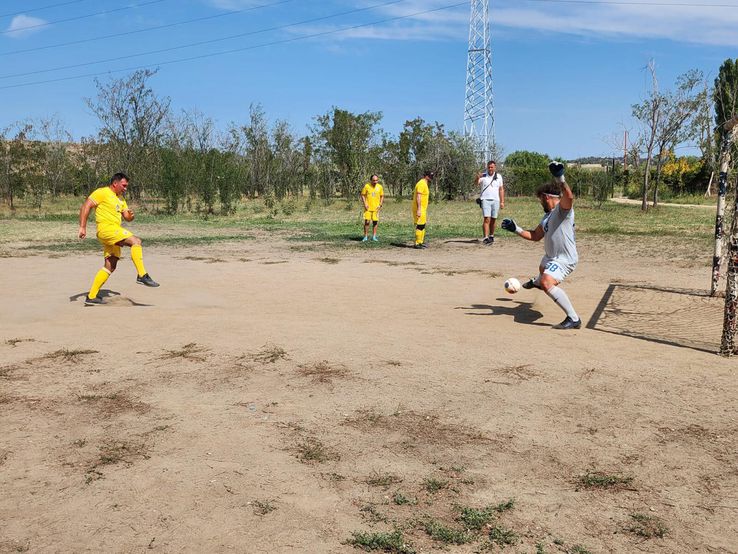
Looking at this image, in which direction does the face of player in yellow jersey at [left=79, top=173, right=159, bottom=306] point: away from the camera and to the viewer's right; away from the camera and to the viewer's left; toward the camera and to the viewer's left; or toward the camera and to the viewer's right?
toward the camera and to the viewer's right

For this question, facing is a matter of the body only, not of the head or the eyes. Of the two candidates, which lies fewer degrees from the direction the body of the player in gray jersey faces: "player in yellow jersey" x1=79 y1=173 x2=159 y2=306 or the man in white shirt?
the player in yellow jersey

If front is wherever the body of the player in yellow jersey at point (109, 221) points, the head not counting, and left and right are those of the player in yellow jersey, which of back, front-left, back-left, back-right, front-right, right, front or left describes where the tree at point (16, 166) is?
back-left

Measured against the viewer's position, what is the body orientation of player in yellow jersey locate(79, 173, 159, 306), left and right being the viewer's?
facing the viewer and to the right of the viewer

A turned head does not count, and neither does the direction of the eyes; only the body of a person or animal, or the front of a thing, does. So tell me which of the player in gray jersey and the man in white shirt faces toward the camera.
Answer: the man in white shirt

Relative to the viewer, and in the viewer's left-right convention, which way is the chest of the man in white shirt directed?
facing the viewer

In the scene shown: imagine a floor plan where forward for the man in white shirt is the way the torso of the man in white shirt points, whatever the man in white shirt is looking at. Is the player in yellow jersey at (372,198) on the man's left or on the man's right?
on the man's right

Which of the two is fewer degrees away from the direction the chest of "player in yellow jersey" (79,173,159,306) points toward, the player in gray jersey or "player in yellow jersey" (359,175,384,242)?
the player in gray jersey

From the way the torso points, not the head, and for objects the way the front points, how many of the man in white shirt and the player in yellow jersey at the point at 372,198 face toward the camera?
2

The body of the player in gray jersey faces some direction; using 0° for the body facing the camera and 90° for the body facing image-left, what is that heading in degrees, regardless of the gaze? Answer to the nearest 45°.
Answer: approximately 90°

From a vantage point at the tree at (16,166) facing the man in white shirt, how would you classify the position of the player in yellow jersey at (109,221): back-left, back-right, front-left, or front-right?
front-right

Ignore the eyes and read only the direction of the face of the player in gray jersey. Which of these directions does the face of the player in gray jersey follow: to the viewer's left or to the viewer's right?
to the viewer's left

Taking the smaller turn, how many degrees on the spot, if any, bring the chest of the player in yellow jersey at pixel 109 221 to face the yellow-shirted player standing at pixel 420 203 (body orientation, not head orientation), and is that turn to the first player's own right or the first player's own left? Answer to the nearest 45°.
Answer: approximately 90° to the first player's own left

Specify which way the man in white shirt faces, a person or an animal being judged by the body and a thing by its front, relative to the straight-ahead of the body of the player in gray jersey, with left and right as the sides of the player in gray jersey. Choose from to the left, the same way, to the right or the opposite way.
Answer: to the left

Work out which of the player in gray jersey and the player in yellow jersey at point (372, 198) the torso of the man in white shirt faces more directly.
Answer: the player in gray jersey

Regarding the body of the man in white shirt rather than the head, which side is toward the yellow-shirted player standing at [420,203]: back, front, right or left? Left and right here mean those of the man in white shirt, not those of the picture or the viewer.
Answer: right

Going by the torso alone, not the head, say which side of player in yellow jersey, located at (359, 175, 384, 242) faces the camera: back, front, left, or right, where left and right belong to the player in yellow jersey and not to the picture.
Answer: front

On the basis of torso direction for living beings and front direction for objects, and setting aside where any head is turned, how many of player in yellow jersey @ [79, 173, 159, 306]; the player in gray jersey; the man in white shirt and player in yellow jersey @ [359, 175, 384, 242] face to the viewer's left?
1
